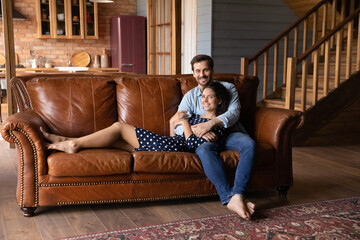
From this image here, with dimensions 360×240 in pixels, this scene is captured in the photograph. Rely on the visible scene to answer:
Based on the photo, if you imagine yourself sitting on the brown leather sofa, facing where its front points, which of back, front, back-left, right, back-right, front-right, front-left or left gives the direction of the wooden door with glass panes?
back

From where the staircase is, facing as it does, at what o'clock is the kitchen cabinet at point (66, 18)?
The kitchen cabinet is roughly at 2 o'clock from the staircase.

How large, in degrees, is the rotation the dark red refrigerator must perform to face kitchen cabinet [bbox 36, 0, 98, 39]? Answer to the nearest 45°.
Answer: approximately 90° to its right

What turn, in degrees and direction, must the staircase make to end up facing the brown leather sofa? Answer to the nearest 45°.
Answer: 0° — it already faces it

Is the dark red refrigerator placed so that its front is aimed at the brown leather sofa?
yes

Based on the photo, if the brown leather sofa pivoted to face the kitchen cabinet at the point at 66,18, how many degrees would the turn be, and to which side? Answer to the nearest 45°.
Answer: approximately 180°

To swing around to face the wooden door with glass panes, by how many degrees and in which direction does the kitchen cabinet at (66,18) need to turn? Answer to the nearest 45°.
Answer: approximately 45° to its left

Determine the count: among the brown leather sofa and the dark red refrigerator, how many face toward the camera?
2
